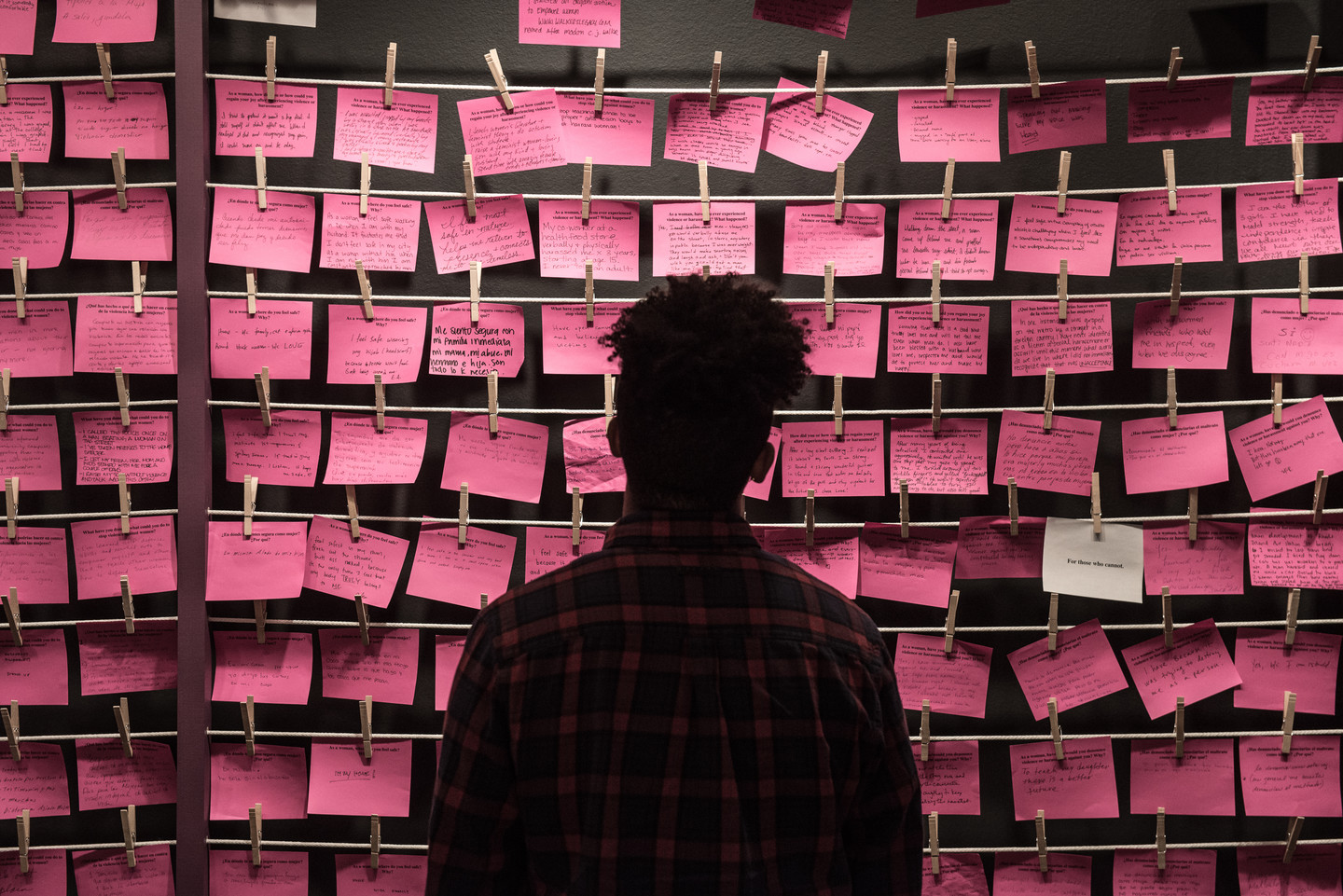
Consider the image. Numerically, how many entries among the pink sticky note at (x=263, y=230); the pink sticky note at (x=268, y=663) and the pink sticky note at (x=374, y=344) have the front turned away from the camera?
0

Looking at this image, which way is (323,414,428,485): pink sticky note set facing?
toward the camera

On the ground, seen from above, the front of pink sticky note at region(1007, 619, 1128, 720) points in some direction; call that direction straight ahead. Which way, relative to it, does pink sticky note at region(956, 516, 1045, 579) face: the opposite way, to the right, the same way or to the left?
the same way

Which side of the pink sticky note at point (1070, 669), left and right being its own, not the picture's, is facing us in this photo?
front

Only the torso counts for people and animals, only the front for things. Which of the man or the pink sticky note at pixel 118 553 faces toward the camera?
the pink sticky note

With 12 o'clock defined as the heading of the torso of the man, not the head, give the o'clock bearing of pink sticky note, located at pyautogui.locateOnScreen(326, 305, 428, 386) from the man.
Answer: The pink sticky note is roughly at 11 o'clock from the man.

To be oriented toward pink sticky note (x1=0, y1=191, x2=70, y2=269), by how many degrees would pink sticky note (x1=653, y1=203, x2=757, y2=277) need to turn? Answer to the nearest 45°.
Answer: approximately 90° to its right

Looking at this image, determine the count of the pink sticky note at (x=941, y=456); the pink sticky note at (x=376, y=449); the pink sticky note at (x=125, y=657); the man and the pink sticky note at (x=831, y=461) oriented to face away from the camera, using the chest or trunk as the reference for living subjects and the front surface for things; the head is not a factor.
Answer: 1

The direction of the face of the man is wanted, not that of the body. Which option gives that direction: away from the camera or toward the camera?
away from the camera

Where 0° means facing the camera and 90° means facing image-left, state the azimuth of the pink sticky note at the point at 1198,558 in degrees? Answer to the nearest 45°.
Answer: approximately 0°

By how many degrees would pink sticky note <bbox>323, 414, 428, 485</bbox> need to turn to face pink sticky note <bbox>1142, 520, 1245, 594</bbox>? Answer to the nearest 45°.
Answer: approximately 90° to its left

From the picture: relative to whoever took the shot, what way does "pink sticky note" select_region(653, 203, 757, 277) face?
facing the viewer

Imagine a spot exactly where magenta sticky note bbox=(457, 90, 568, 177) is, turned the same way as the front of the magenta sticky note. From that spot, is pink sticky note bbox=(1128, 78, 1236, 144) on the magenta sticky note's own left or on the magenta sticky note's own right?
on the magenta sticky note's own left

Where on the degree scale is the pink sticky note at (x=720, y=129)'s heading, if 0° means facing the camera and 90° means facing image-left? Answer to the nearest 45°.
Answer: approximately 0°

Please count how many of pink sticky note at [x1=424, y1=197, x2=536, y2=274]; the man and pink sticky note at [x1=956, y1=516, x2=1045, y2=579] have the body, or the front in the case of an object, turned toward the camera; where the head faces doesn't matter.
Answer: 2

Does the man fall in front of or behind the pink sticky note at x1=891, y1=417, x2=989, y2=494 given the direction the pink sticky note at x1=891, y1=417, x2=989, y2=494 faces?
in front

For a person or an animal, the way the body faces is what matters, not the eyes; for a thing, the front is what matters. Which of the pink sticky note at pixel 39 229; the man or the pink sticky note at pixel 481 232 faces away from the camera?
the man
